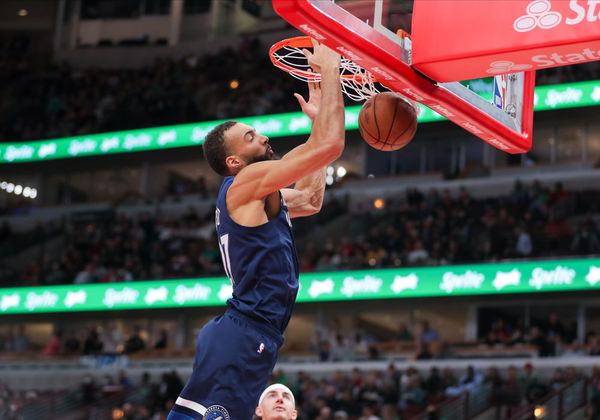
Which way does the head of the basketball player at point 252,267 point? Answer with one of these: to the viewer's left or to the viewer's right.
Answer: to the viewer's right

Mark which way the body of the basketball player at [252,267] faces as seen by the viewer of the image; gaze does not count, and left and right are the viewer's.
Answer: facing to the right of the viewer

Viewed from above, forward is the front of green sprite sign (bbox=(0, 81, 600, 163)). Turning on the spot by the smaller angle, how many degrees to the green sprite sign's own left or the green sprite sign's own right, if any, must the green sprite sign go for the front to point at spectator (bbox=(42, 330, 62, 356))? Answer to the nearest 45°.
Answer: approximately 45° to the green sprite sign's own right

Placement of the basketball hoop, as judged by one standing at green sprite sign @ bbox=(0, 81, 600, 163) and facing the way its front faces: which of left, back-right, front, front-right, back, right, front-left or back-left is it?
front

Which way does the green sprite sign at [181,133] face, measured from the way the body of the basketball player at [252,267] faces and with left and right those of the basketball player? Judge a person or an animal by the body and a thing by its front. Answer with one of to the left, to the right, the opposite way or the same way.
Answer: to the right

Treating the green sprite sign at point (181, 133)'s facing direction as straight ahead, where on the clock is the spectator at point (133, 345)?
The spectator is roughly at 12 o'clock from the green sprite sign.

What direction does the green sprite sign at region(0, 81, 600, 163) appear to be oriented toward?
toward the camera

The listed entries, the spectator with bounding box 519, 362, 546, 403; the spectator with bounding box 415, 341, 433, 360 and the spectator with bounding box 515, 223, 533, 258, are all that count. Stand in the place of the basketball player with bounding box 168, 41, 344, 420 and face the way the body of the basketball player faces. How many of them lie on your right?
0

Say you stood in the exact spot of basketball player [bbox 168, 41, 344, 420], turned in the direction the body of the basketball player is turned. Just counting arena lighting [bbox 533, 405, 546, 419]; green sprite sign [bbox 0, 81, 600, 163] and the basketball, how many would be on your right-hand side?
0

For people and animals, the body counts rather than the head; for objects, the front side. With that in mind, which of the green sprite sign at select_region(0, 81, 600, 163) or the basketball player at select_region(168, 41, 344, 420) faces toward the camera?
the green sprite sign

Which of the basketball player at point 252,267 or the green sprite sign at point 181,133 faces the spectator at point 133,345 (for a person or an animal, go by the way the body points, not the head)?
the green sprite sign

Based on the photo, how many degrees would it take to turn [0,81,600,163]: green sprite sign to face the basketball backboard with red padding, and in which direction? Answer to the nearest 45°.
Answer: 0° — it already faces it

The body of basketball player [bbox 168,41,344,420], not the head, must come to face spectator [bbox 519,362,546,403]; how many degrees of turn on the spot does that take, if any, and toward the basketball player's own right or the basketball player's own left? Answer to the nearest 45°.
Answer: approximately 45° to the basketball player's own left

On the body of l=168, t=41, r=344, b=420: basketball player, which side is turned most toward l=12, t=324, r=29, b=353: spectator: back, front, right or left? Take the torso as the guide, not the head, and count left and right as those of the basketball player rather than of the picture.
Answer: left
